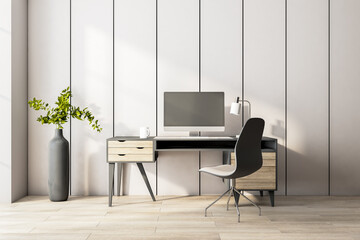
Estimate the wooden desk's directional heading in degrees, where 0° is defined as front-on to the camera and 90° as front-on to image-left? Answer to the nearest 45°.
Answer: approximately 0°

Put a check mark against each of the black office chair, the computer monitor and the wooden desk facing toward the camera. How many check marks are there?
2

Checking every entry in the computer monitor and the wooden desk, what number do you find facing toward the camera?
2

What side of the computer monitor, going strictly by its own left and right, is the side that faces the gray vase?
right

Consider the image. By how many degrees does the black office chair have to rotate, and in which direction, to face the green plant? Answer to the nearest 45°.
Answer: approximately 45° to its left

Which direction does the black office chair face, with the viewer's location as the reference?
facing away from the viewer and to the left of the viewer

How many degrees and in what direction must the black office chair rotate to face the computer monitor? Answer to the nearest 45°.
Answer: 0° — it already faces it

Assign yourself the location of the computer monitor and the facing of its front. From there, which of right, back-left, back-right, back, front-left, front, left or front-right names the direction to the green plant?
right

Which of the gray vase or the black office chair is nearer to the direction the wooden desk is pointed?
the black office chair

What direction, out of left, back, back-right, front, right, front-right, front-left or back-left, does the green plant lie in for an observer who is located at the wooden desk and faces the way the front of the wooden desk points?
right

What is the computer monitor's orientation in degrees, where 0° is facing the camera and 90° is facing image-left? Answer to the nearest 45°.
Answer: approximately 0°
